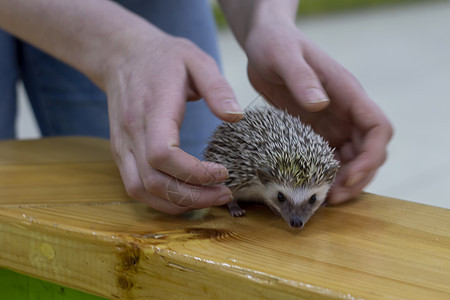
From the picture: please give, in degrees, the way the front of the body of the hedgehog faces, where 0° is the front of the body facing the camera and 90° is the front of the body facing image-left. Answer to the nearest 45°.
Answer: approximately 315°
